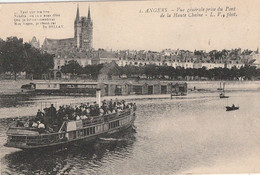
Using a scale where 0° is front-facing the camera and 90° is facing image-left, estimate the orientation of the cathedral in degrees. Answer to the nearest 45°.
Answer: approximately 315°

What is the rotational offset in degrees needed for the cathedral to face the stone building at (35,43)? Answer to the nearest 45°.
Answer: approximately 135° to its right
